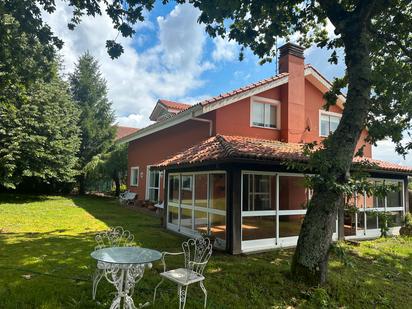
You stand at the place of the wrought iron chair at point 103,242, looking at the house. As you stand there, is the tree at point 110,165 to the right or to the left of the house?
left

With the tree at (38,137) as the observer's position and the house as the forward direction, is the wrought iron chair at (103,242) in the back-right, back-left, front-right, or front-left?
front-right

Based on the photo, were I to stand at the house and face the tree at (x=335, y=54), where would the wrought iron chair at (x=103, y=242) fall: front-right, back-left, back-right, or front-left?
front-right
